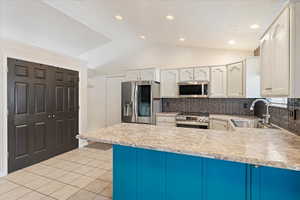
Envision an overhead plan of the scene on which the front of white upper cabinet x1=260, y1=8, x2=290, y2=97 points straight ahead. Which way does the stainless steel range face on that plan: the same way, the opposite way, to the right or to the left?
to the left

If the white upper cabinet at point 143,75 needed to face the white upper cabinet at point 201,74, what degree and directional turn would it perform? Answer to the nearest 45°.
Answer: approximately 90° to its left

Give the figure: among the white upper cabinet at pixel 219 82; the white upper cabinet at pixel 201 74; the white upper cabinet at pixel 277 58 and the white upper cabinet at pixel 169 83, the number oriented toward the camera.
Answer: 3

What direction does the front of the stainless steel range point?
toward the camera

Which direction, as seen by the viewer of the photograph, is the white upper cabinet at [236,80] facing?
facing the viewer and to the left of the viewer

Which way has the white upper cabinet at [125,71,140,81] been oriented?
toward the camera

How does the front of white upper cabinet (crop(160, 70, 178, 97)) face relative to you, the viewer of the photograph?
facing the viewer

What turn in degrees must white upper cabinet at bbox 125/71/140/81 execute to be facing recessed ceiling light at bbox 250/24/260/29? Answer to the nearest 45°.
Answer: approximately 45° to its left

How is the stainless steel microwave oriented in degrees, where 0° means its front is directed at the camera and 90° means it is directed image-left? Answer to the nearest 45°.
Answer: approximately 0°

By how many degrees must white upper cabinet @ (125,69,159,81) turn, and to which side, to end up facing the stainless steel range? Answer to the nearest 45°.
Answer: approximately 45° to its left

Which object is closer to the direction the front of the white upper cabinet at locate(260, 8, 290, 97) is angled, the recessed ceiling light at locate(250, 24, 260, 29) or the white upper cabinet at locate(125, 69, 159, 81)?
the white upper cabinet

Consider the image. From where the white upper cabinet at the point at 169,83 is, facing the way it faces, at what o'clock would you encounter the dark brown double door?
The dark brown double door is roughly at 2 o'clock from the white upper cabinet.
